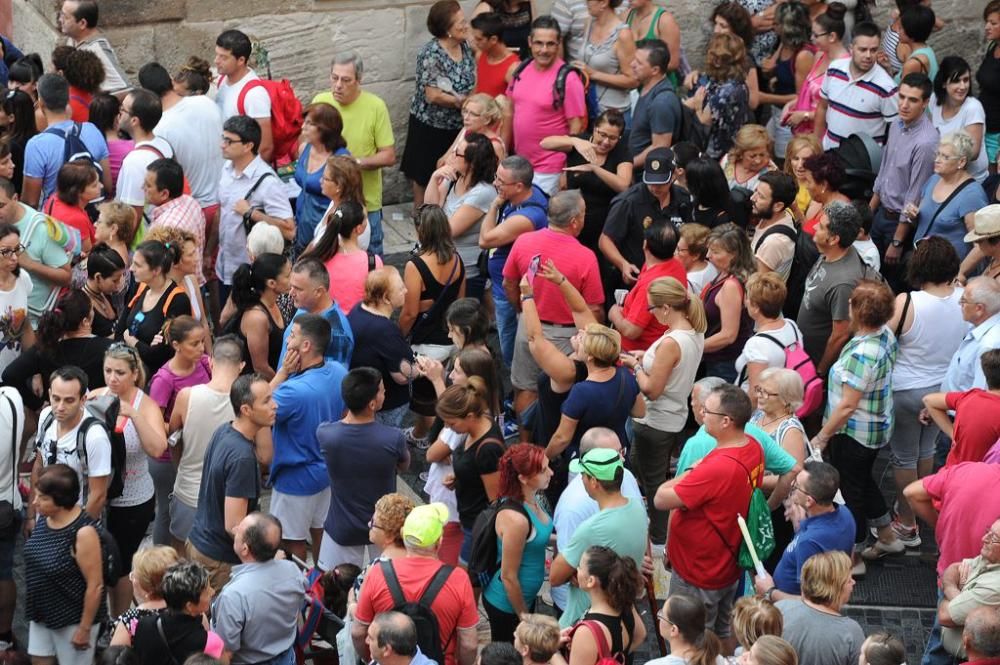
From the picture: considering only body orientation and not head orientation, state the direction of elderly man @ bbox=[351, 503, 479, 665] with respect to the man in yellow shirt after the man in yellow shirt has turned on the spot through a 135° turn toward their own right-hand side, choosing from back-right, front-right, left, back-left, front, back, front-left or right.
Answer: back

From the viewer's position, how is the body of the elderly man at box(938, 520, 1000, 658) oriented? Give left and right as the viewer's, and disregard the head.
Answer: facing the viewer and to the left of the viewer

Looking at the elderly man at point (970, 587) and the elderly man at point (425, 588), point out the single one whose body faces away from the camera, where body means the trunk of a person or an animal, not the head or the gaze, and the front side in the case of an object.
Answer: the elderly man at point (425, 588)

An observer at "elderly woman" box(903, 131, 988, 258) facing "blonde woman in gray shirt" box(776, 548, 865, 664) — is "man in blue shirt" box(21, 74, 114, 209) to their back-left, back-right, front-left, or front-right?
front-right

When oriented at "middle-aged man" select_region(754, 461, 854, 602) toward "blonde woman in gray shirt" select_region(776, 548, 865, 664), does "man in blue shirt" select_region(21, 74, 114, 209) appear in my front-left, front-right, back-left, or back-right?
back-right

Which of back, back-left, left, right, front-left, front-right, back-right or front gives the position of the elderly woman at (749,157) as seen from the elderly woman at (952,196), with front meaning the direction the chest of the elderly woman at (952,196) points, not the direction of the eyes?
front-right

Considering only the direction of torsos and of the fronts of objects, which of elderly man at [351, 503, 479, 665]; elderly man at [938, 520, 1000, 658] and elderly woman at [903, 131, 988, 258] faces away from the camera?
elderly man at [351, 503, 479, 665]

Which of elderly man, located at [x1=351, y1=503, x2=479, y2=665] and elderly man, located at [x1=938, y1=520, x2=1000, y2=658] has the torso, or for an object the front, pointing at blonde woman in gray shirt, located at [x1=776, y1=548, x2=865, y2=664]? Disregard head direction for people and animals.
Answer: elderly man, located at [x1=938, y1=520, x2=1000, y2=658]

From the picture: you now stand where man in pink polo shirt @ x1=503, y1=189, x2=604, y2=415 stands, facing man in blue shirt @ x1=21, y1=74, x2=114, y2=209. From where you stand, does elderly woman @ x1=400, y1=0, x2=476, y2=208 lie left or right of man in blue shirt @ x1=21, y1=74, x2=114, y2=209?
right

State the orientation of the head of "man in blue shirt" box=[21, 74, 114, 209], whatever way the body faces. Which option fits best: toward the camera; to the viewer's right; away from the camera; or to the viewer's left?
away from the camera

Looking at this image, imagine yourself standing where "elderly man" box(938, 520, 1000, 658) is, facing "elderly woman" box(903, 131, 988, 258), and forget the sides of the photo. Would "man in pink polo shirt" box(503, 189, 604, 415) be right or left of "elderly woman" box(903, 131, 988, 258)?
left

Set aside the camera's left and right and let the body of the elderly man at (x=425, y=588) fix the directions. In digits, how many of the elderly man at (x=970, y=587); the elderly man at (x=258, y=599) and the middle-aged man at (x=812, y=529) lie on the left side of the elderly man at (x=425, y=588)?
1

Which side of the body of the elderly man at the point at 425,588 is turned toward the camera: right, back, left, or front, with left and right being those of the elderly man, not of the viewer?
back

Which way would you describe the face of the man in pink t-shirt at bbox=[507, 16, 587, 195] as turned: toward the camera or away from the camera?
toward the camera

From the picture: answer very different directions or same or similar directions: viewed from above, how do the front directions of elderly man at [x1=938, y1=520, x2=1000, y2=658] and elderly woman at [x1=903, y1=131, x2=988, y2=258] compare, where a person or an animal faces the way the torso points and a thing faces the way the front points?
same or similar directions

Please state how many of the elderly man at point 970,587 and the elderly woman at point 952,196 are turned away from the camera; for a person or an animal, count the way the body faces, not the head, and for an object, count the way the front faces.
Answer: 0

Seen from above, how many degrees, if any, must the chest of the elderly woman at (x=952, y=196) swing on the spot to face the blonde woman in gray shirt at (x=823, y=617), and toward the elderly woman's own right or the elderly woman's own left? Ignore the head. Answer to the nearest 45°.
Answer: approximately 45° to the elderly woman's own left

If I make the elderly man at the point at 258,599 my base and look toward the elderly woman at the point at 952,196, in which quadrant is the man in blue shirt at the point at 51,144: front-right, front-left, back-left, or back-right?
front-left
